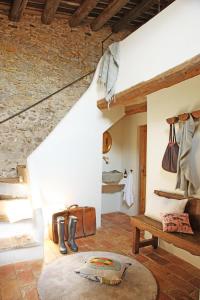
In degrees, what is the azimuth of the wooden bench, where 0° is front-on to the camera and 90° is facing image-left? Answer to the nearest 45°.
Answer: approximately 45°

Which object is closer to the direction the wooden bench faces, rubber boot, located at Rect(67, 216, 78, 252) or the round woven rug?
the round woven rug

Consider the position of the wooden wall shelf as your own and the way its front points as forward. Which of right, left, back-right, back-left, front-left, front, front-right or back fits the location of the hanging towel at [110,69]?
front

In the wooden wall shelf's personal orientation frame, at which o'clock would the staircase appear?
The staircase is roughly at 1 o'clock from the wooden wall shelf.

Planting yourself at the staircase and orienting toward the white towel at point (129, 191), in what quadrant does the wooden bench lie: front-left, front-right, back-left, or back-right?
front-right

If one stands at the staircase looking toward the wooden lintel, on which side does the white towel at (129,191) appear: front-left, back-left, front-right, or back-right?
front-left

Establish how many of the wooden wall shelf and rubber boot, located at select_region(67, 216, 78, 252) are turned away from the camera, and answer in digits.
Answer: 0

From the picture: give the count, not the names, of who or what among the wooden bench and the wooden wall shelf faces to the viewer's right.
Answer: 0

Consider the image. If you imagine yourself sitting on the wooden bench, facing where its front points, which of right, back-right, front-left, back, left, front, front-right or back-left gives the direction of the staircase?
front-right

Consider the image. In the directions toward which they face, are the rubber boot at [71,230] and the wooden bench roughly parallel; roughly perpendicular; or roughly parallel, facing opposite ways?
roughly perpendicular

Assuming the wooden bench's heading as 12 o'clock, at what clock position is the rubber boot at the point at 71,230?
The rubber boot is roughly at 2 o'clock from the wooden bench.

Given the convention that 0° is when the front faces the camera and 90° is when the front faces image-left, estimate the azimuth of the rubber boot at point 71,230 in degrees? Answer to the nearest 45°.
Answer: approximately 315°

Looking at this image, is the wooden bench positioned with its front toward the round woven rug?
yes

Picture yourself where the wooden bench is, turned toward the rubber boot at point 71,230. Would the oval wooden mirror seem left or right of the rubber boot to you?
right
